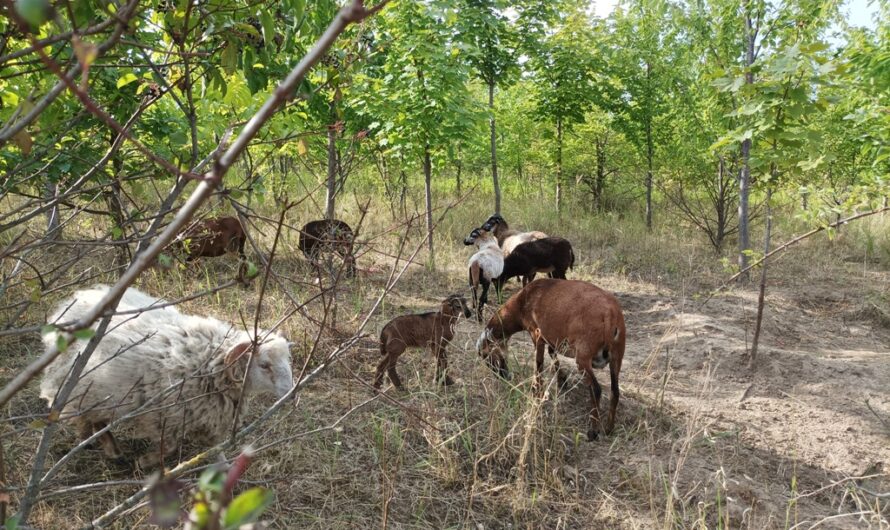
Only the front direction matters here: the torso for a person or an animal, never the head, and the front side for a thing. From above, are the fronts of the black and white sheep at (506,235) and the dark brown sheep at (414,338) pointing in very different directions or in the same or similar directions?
very different directions

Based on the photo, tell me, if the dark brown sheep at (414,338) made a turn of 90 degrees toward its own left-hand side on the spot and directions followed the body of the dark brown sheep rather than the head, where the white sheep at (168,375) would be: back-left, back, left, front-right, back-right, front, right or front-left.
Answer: back-left

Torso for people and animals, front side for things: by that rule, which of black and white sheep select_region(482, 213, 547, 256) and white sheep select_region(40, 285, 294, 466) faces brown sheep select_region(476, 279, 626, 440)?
the white sheep

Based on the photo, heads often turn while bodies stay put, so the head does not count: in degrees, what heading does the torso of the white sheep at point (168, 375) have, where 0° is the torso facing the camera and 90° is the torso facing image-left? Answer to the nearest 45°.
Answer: approximately 270°

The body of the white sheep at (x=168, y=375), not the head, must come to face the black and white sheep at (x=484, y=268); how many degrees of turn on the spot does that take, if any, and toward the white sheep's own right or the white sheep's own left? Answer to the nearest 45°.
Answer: approximately 45° to the white sheep's own left

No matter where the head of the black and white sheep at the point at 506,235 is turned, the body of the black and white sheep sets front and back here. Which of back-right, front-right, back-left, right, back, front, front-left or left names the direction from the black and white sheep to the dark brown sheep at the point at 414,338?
left

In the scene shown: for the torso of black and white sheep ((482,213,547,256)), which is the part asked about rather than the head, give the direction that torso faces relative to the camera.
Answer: to the viewer's left

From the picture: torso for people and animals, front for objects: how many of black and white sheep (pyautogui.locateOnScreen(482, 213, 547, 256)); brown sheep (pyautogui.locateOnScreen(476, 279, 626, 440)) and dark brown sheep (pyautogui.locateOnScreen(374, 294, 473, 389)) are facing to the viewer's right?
1

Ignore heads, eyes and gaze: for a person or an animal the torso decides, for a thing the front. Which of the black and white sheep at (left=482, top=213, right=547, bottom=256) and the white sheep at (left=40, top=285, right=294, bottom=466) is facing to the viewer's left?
the black and white sheep

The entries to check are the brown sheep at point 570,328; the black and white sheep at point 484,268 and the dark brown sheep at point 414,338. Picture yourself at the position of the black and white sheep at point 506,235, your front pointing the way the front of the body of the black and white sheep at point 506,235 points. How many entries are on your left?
3

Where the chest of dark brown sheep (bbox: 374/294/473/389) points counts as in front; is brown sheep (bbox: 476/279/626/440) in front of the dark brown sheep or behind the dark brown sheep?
in front
